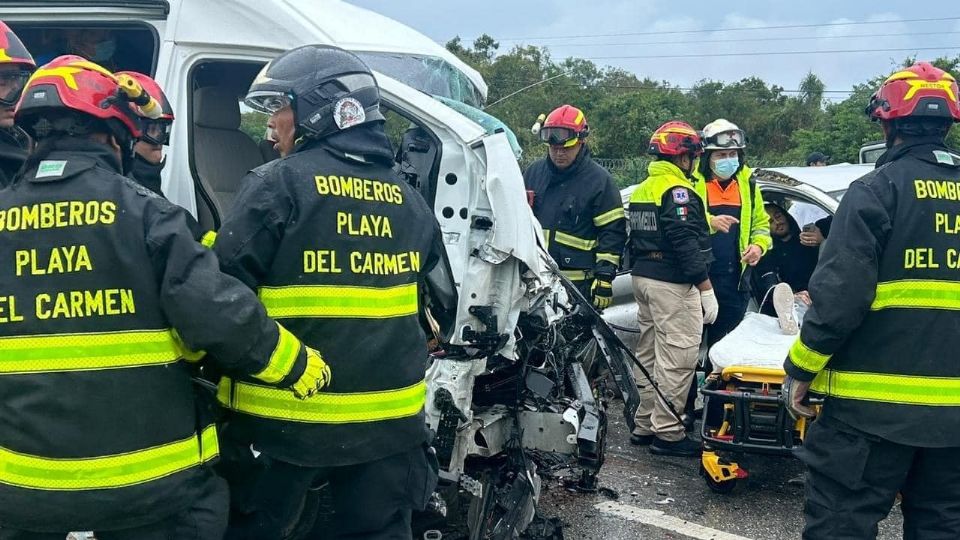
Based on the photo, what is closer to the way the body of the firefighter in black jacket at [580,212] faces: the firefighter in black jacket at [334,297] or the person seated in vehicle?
the firefighter in black jacket

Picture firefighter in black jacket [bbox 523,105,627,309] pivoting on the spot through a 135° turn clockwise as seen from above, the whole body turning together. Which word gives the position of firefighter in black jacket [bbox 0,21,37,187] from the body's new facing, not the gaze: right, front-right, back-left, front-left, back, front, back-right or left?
back-left

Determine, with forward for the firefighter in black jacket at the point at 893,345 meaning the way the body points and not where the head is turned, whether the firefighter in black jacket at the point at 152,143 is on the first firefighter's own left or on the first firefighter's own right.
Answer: on the first firefighter's own left

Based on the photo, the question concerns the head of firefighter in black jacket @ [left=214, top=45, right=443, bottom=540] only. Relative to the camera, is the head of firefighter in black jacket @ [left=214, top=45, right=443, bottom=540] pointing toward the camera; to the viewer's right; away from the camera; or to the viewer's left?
to the viewer's left

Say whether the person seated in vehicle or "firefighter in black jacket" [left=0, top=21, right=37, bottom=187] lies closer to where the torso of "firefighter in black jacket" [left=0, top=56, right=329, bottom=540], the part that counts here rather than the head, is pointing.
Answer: the person seated in vehicle

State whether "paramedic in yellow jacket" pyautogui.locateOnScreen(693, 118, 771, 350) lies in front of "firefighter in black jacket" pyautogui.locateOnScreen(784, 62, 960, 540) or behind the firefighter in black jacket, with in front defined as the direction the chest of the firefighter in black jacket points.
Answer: in front

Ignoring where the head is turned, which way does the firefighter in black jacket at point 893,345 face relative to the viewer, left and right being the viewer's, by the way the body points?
facing away from the viewer and to the left of the viewer

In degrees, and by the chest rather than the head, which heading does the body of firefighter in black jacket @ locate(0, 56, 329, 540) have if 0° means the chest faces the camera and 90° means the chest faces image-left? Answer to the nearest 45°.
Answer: approximately 225°

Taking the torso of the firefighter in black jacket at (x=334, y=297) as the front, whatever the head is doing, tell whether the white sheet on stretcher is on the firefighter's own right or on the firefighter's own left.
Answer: on the firefighter's own right

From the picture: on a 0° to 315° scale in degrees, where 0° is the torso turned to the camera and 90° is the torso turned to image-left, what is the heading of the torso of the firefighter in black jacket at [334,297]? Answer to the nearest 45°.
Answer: approximately 135°

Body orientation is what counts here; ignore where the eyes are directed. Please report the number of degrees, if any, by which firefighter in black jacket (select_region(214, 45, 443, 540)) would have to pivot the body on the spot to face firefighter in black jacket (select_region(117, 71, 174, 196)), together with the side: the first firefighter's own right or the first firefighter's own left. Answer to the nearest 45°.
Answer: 0° — they already face them

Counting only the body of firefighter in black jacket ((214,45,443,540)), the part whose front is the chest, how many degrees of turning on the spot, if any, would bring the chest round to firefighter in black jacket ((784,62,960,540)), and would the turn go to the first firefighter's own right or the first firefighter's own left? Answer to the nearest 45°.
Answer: approximately 135° to the first firefighter's own right

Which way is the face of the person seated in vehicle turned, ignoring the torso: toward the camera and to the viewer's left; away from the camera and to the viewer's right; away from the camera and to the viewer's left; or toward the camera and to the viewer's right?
toward the camera and to the viewer's left

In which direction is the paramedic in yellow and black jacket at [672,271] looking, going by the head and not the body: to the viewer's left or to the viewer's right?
to the viewer's right

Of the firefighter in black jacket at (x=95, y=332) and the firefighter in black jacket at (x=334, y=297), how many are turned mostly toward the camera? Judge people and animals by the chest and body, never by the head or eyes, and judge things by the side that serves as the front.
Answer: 0
